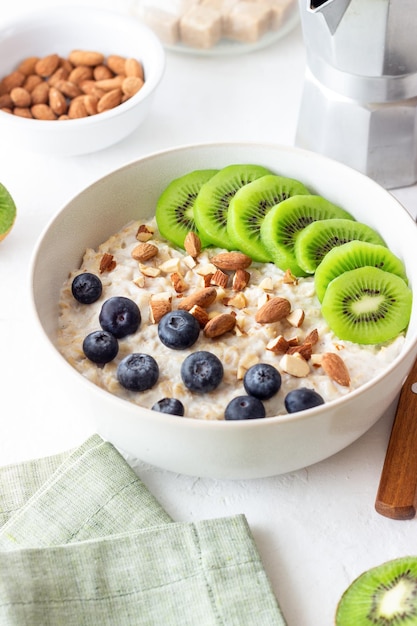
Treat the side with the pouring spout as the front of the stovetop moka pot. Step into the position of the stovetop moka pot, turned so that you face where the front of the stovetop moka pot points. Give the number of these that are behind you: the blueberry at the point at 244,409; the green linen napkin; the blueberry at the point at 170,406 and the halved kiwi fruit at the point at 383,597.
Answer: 0

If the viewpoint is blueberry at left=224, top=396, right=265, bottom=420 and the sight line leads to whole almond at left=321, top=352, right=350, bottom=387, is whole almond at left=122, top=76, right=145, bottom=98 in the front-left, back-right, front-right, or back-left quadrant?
front-left

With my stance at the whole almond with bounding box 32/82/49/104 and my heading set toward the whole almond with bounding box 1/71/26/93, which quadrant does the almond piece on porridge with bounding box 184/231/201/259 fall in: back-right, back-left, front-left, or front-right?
back-left

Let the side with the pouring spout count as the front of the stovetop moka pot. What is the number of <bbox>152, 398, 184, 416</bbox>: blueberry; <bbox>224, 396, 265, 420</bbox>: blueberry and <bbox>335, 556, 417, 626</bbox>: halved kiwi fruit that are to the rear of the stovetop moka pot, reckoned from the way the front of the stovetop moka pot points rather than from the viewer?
0

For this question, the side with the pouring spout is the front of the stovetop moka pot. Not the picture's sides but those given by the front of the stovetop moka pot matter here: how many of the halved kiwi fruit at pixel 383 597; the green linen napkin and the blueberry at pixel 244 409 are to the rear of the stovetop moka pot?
0

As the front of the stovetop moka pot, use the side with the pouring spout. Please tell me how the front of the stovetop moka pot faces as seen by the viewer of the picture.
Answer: facing the viewer and to the left of the viewer
